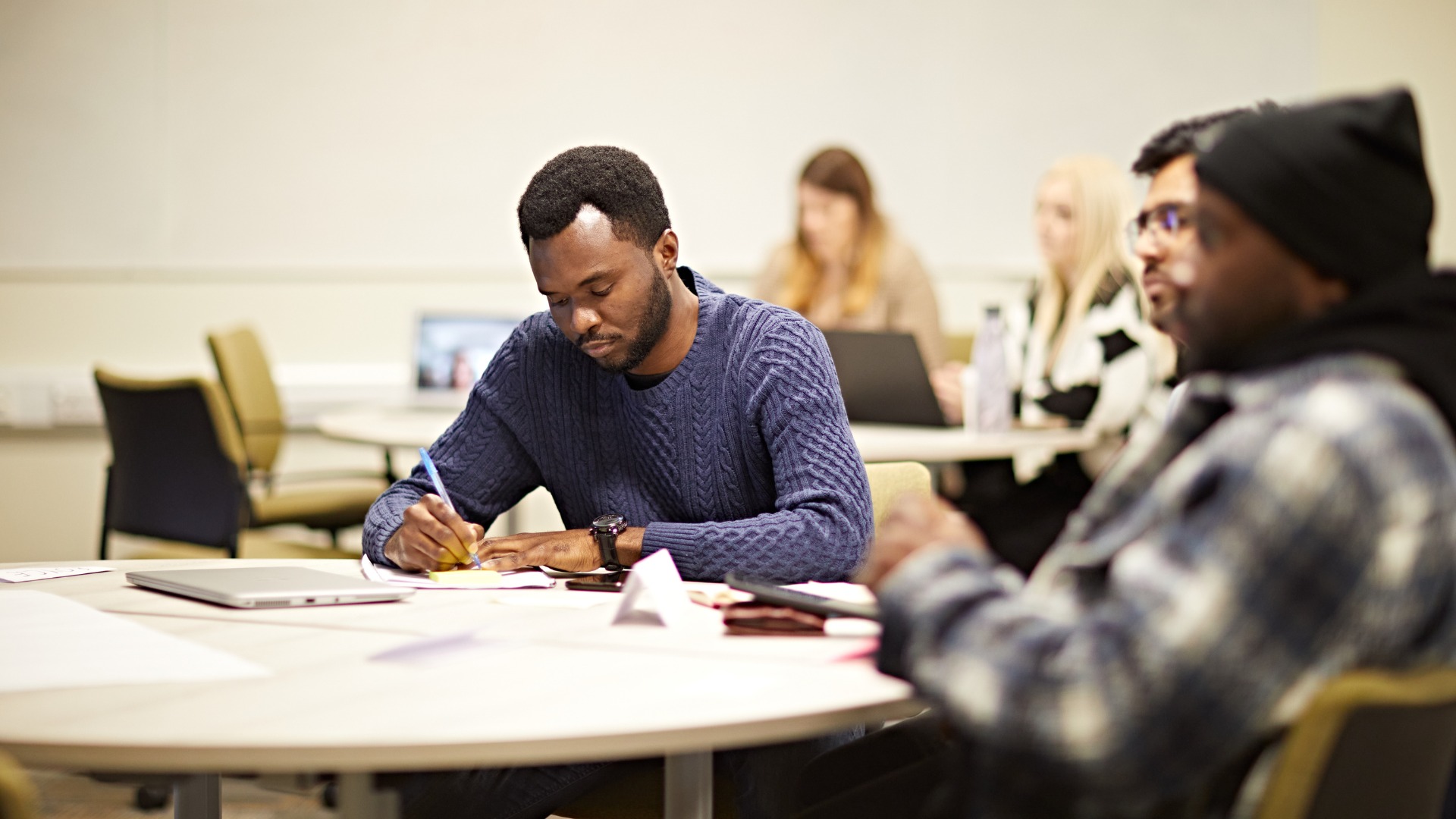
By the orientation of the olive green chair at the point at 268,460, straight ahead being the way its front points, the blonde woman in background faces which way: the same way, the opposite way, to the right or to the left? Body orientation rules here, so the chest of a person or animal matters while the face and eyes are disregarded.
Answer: the opposite way

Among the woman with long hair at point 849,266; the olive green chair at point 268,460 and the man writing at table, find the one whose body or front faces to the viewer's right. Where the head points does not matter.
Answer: the olive green chair

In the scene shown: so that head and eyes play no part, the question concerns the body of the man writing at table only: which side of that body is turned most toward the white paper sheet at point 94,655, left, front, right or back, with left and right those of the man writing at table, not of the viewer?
front

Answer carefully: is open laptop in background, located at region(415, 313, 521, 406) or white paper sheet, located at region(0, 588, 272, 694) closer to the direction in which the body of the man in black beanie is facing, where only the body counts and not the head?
the white paper sheet

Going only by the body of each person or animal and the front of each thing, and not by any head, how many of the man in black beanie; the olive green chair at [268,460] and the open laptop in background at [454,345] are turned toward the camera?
1

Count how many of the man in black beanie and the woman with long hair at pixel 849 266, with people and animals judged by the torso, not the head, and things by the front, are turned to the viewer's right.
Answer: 0

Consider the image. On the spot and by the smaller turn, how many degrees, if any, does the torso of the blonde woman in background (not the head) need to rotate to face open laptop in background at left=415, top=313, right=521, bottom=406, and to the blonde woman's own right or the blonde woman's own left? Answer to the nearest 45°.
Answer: approximately 45° to the blonde woman's own right

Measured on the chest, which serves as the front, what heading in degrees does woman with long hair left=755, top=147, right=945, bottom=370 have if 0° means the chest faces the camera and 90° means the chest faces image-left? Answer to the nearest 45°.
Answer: approximately 45°

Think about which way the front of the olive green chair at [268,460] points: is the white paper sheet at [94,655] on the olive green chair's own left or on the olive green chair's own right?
on the olive green chair's own right

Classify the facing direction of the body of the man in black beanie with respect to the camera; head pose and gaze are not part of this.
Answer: to the viewer's left

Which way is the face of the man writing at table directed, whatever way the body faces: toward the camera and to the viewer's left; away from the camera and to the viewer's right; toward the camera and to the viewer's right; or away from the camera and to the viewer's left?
toward the camera and to the viewer's left

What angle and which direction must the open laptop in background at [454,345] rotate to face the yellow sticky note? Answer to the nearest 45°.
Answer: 0° — it already faces it
